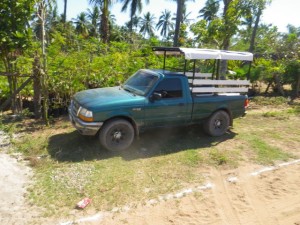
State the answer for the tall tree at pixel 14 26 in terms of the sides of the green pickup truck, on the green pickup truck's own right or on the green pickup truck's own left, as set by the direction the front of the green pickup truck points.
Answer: on the green pickup truck's own right

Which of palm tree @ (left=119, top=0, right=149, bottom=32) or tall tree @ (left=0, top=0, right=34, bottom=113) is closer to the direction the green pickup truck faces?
the tall tree

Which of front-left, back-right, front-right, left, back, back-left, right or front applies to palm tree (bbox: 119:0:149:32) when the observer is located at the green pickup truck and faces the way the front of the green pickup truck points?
back-right

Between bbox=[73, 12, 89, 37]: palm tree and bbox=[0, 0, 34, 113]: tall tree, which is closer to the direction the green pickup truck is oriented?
the tall tree

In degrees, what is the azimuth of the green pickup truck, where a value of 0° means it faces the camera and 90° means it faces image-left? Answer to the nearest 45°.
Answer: approximately 45°
